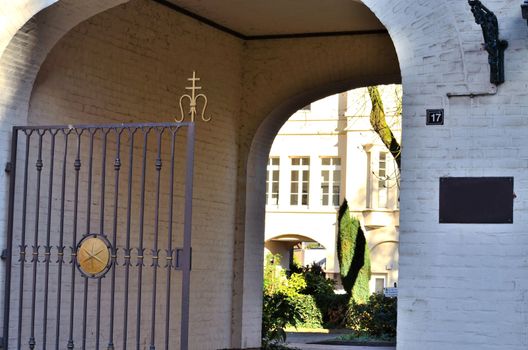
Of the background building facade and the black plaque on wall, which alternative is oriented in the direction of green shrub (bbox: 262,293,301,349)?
the background building facade

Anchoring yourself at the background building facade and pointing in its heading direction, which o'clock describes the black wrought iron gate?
The black wrought iron gate is roughly at 12 o'clock from the background building facade.

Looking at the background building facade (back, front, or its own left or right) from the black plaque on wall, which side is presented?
front

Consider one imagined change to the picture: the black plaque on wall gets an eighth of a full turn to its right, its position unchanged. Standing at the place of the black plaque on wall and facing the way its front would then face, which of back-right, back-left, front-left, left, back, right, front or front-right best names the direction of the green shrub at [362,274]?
back-right

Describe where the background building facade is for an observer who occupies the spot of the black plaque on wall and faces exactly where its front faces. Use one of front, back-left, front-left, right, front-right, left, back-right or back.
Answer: back

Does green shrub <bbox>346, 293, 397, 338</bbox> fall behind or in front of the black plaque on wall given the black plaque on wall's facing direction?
behind

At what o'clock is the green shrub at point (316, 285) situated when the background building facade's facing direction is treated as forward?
The green shrub is roughly at 12 o'clock from the background building facade.

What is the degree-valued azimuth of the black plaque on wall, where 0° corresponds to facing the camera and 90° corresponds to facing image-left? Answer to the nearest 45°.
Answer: approximately 0°

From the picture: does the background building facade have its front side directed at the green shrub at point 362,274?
yes

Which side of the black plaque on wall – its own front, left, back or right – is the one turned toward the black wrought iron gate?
right

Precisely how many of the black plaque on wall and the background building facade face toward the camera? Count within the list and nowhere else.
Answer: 2
